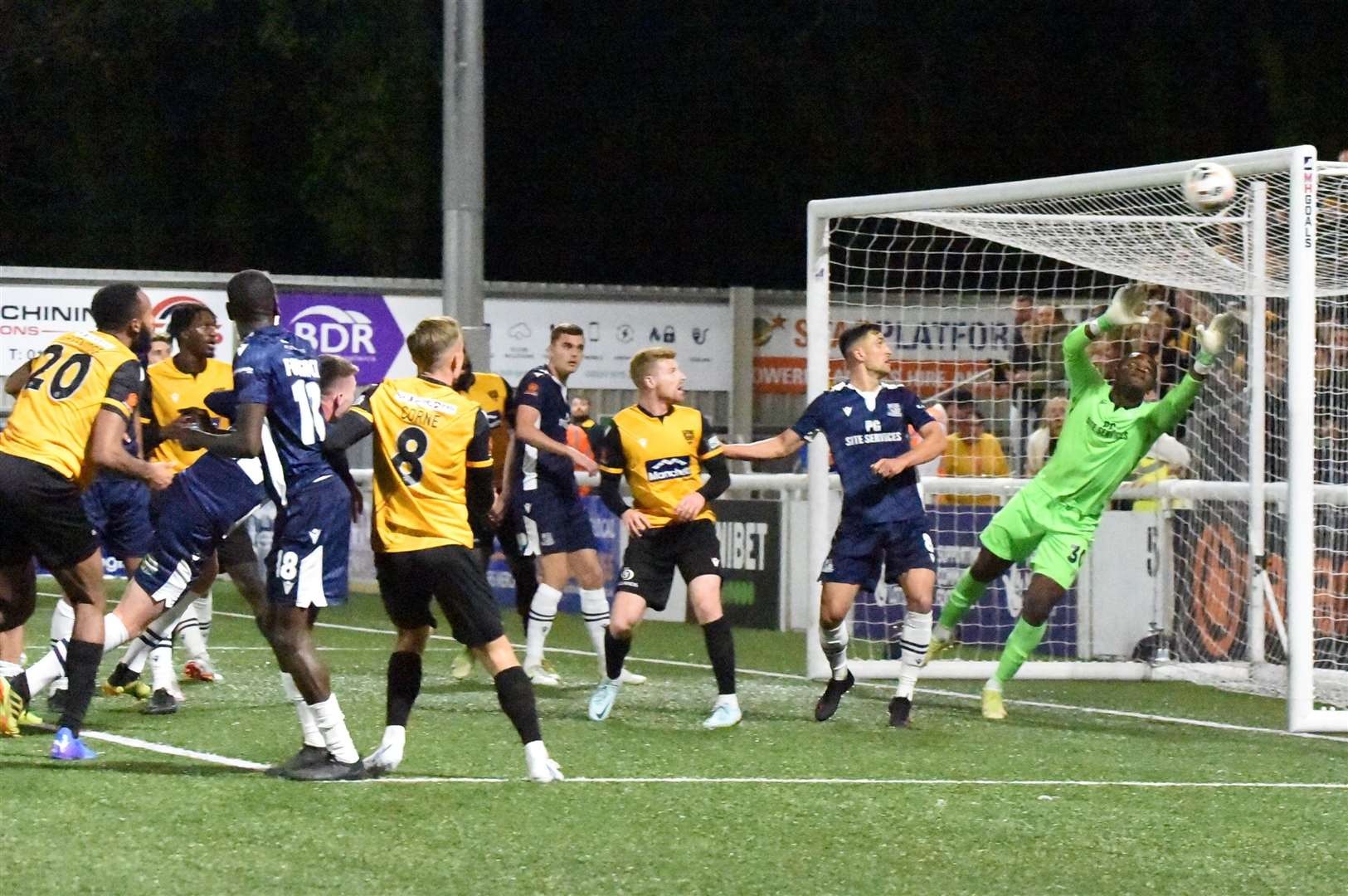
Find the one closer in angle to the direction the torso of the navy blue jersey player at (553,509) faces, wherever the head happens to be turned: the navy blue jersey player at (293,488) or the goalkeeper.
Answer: the goalkeeper

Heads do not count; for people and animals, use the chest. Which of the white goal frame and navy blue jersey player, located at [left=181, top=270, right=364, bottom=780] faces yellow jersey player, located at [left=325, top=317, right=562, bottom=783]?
the white goal frame

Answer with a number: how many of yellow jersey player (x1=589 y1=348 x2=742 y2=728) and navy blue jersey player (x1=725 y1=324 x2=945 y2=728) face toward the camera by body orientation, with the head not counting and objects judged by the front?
2

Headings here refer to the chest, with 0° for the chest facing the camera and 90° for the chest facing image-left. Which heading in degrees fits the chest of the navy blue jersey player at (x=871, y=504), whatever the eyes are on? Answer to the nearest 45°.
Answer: approximately 0°

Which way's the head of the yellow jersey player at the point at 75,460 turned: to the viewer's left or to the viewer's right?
to the viewer's right

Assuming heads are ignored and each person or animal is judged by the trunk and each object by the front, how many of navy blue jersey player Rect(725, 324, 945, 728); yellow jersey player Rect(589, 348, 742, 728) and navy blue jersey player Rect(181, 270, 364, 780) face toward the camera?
2

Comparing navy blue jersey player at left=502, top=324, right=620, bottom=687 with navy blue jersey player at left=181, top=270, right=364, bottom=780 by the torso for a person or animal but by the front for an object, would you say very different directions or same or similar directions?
very different directions

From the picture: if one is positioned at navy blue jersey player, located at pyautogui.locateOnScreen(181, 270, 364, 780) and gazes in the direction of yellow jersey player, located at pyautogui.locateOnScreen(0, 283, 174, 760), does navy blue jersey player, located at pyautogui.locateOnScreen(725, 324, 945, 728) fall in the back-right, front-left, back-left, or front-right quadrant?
back-right

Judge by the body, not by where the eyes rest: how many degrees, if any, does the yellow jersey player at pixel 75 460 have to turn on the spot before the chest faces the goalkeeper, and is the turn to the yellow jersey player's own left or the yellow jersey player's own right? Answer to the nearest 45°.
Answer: approximately 45° to the yellow jersey player's own right

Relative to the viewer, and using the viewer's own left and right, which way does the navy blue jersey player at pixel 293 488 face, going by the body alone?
facing away from the viewer and to the left of the viewer

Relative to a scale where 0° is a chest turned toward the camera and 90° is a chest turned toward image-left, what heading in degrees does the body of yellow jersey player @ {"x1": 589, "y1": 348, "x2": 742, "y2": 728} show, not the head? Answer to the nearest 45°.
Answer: approximately 0°

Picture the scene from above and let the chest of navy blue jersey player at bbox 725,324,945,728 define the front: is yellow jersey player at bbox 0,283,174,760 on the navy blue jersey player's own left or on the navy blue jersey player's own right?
on the navy blue jersey player's own right
